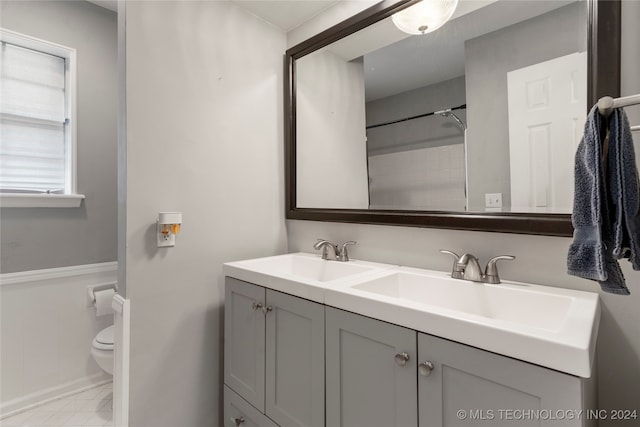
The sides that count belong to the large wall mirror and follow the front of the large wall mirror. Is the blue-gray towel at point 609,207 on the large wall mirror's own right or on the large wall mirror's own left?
on the large wall mirror's own left

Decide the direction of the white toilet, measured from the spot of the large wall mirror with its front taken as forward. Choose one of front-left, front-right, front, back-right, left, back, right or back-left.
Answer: front-right

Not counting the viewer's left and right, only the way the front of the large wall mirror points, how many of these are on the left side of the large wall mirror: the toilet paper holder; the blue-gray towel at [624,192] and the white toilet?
1

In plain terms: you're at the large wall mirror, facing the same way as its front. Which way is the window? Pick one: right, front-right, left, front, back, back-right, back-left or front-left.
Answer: front-right

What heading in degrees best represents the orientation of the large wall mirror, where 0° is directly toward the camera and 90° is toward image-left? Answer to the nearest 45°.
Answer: approximately 45°

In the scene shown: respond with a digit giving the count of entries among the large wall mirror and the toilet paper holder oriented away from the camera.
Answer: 0
